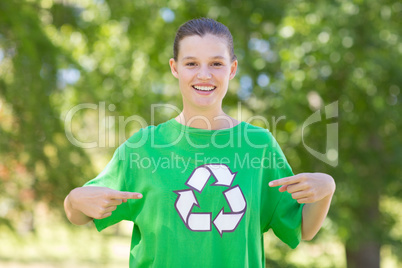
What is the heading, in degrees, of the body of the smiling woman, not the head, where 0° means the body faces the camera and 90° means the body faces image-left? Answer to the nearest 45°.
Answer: approximately 0°

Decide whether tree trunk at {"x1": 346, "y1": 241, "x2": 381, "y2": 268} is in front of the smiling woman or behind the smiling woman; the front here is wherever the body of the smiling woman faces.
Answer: behind
